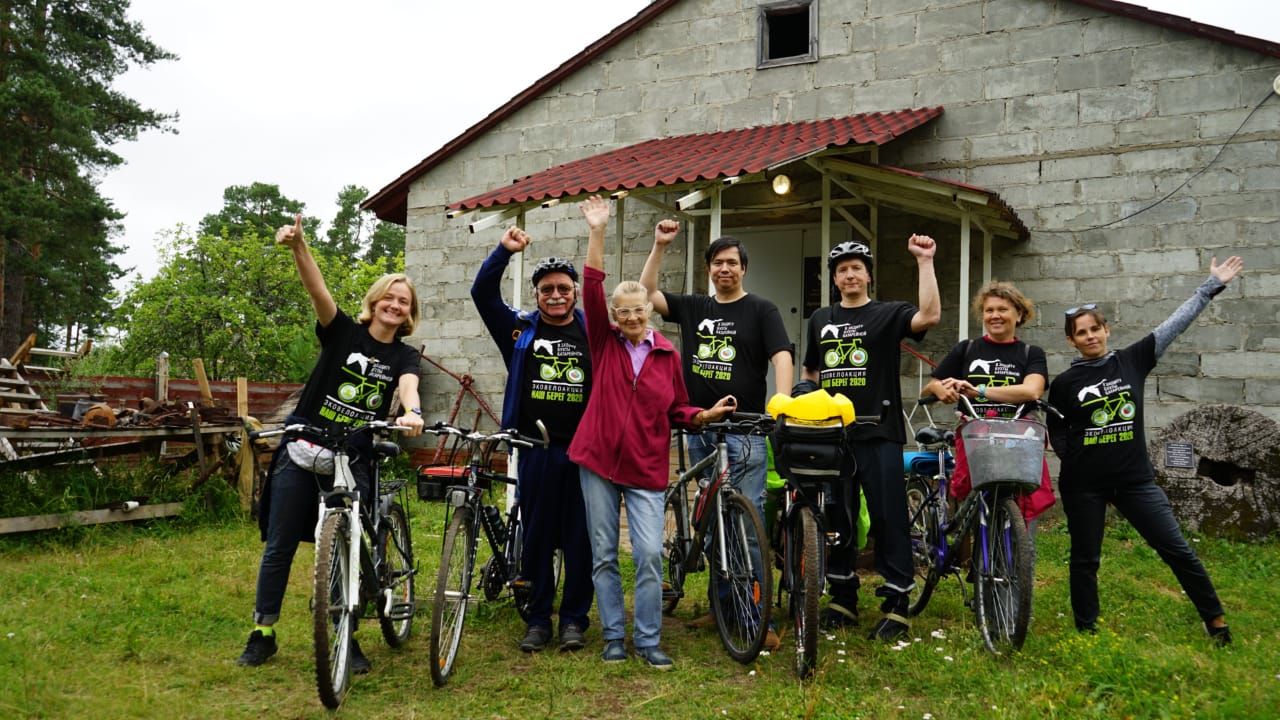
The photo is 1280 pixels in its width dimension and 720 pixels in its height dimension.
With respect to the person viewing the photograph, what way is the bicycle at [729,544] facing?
facing the viewer and to the right of the viewer

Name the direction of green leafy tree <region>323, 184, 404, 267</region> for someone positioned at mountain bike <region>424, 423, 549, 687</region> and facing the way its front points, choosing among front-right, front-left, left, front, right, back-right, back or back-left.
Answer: back-right

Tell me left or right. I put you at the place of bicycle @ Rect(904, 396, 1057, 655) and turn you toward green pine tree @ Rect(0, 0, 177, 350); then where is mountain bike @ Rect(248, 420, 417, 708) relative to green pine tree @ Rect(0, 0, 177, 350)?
left

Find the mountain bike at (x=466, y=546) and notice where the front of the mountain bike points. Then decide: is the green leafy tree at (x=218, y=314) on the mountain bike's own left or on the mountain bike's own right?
on the mountain bike's own right

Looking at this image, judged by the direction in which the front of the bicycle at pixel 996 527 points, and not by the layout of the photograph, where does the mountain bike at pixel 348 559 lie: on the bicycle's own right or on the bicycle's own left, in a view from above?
on the bicycle's own right

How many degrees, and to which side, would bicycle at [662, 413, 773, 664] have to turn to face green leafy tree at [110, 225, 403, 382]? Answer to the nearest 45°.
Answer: approximately 180°

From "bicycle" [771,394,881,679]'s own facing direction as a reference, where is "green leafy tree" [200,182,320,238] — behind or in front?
behind

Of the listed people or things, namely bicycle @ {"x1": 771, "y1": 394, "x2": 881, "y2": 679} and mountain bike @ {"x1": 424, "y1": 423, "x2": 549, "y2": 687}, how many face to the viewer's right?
0

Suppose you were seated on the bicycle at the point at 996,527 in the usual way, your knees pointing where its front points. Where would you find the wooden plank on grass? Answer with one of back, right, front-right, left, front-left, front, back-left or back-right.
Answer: back-right

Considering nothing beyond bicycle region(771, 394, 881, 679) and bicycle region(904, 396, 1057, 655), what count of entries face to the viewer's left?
0

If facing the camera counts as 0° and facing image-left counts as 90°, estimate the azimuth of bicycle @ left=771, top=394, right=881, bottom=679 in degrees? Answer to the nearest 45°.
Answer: approximately 0°

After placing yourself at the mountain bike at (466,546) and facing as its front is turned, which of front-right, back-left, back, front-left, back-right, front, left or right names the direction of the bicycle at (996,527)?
back-left
